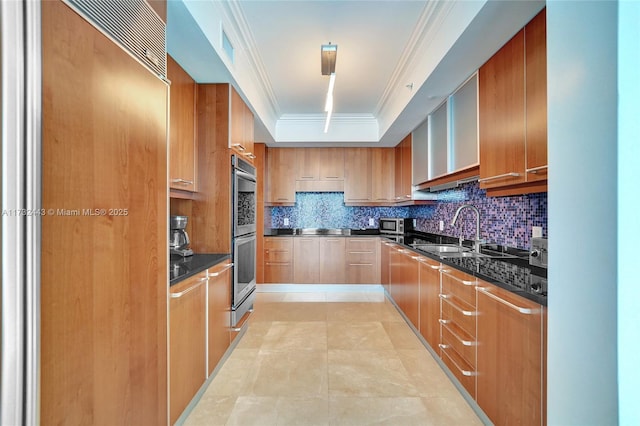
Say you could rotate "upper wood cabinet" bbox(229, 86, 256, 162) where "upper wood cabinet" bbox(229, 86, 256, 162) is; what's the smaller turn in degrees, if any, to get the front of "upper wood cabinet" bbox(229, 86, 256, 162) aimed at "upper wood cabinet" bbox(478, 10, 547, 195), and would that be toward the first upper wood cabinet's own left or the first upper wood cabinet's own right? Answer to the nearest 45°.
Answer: approximately 45° to the first upper wood cabinet's own right

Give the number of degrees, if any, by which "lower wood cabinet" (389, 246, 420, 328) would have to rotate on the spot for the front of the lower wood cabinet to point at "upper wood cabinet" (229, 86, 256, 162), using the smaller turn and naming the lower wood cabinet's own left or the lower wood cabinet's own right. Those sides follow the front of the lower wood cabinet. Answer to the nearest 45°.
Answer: approximately 45° to the lower wood cabinet's own left

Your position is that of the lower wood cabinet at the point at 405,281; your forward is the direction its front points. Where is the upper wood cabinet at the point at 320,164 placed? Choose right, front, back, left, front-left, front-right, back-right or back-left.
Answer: front-right

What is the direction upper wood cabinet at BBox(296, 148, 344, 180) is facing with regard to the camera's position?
facing the viewer

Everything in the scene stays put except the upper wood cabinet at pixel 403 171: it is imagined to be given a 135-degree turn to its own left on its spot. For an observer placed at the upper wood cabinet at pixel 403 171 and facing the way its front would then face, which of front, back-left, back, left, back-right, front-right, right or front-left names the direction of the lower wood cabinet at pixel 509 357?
front-right

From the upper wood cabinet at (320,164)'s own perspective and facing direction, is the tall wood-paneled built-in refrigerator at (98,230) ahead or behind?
ahead

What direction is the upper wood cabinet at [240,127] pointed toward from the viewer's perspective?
to the viewer's right

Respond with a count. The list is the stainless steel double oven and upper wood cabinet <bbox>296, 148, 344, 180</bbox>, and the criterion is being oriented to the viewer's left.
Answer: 0

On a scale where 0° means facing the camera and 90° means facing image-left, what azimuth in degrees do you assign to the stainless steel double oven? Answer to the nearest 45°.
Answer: approximately 270°

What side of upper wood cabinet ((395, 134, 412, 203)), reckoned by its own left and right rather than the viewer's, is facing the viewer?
left

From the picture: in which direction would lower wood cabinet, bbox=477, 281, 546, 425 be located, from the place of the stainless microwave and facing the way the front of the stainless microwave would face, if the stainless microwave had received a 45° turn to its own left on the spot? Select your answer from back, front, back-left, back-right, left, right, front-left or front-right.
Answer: front

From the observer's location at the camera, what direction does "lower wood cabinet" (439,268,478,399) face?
facing the viewer and to the left of the viewer
